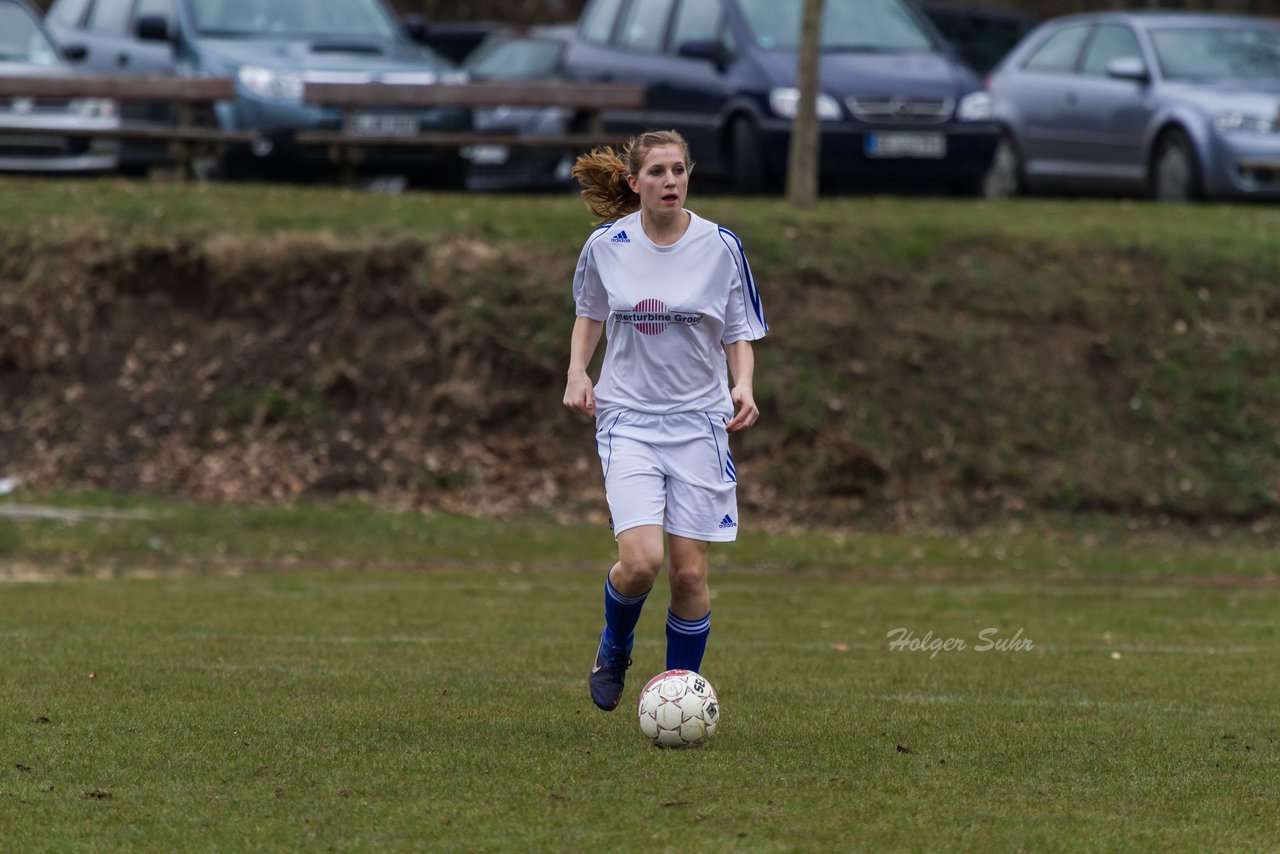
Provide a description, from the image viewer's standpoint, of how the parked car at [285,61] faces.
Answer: facing the viewer and to the right of the viewer

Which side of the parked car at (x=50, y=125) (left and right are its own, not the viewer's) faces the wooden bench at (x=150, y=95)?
front

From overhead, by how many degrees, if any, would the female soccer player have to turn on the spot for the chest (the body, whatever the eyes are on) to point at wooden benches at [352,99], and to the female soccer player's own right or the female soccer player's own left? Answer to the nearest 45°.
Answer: approximately 180°

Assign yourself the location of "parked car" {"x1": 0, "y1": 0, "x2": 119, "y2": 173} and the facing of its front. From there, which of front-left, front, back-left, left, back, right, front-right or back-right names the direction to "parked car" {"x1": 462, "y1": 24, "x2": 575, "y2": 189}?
front-left

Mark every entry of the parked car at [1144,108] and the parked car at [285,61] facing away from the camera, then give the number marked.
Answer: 0

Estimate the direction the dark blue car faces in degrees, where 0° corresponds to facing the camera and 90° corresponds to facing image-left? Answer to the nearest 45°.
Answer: approximately 315°

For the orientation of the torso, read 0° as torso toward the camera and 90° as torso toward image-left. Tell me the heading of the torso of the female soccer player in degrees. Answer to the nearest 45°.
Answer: approximately 0°

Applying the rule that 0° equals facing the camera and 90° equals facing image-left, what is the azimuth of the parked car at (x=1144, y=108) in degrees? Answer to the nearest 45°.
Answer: approximately 315°

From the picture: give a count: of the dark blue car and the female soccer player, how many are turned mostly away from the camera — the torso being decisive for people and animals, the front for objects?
0

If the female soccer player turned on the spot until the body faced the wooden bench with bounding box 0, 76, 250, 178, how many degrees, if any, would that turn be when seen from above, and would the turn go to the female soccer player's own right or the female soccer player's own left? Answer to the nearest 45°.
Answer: approximately 135° to the female soccer player's own right
